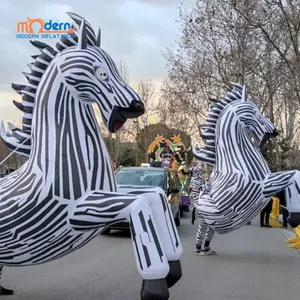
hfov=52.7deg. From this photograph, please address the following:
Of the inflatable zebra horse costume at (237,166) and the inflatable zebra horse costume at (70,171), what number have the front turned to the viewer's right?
2

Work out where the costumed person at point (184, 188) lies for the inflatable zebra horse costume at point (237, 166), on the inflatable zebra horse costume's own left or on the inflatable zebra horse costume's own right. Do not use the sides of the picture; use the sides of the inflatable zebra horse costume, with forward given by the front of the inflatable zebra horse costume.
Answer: on the inflatable zebra horse costume's own left

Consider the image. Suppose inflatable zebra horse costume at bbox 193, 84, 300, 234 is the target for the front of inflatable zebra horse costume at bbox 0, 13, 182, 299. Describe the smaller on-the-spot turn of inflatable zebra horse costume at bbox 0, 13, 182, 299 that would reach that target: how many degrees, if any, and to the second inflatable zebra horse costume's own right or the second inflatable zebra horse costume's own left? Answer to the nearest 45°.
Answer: approximately 45° to the second inflatable zebra horse costume's own left

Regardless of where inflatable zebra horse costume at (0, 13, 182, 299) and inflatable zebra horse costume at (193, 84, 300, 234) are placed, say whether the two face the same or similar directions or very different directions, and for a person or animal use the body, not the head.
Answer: same or similar directions

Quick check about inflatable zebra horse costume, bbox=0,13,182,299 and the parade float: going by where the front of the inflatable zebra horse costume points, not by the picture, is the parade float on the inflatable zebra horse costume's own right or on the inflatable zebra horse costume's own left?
on the inflatable zebra horse costume's own left

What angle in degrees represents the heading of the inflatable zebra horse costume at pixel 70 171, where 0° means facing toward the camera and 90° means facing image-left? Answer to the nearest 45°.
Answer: approximately 270°

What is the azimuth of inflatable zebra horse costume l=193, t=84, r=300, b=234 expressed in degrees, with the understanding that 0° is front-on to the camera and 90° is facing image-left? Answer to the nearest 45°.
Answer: approximately 270°
